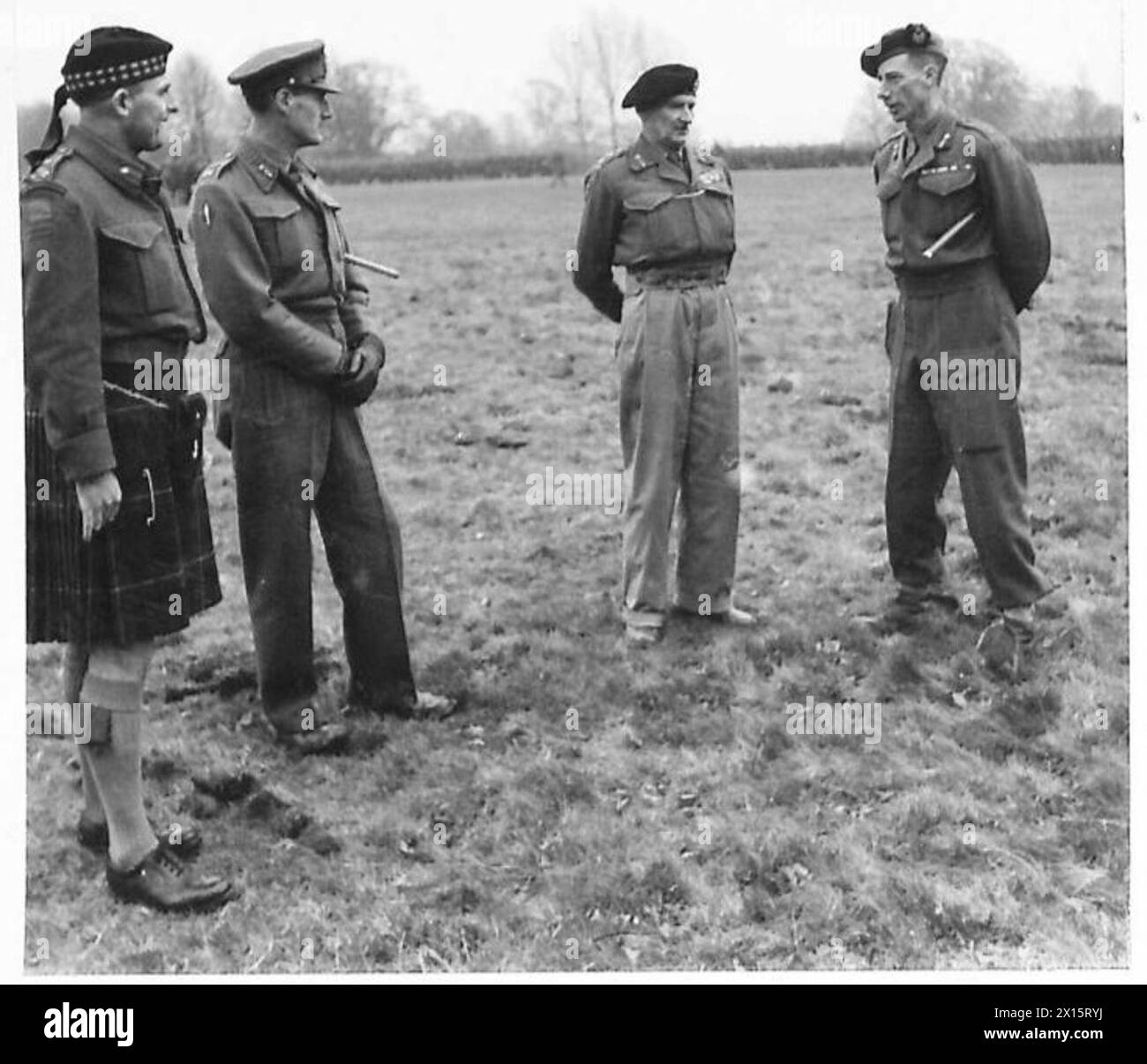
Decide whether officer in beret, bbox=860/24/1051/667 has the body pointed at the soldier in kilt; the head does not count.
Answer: yes

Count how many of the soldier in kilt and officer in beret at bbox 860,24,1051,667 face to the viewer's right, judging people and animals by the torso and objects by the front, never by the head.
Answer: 1

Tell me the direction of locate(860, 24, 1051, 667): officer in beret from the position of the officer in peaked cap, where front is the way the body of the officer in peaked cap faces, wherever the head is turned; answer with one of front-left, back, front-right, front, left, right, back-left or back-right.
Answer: front-left

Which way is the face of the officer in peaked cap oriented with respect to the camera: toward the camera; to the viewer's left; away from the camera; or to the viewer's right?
to the viewer's right

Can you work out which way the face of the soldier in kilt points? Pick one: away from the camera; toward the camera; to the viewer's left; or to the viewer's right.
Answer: to the viewer's right

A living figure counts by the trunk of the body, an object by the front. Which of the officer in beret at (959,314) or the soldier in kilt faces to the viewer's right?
the soldier in kilt

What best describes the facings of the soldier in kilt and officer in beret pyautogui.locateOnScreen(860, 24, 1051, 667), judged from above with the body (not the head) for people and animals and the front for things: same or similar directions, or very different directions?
very different directions

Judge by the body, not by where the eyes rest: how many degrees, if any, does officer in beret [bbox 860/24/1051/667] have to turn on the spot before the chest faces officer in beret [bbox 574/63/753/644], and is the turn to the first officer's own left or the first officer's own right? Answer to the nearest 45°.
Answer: approximately 45° to the first officer's own right

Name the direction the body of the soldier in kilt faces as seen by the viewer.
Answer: to the viewer's right

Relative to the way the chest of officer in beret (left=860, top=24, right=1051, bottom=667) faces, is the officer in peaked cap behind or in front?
in front
